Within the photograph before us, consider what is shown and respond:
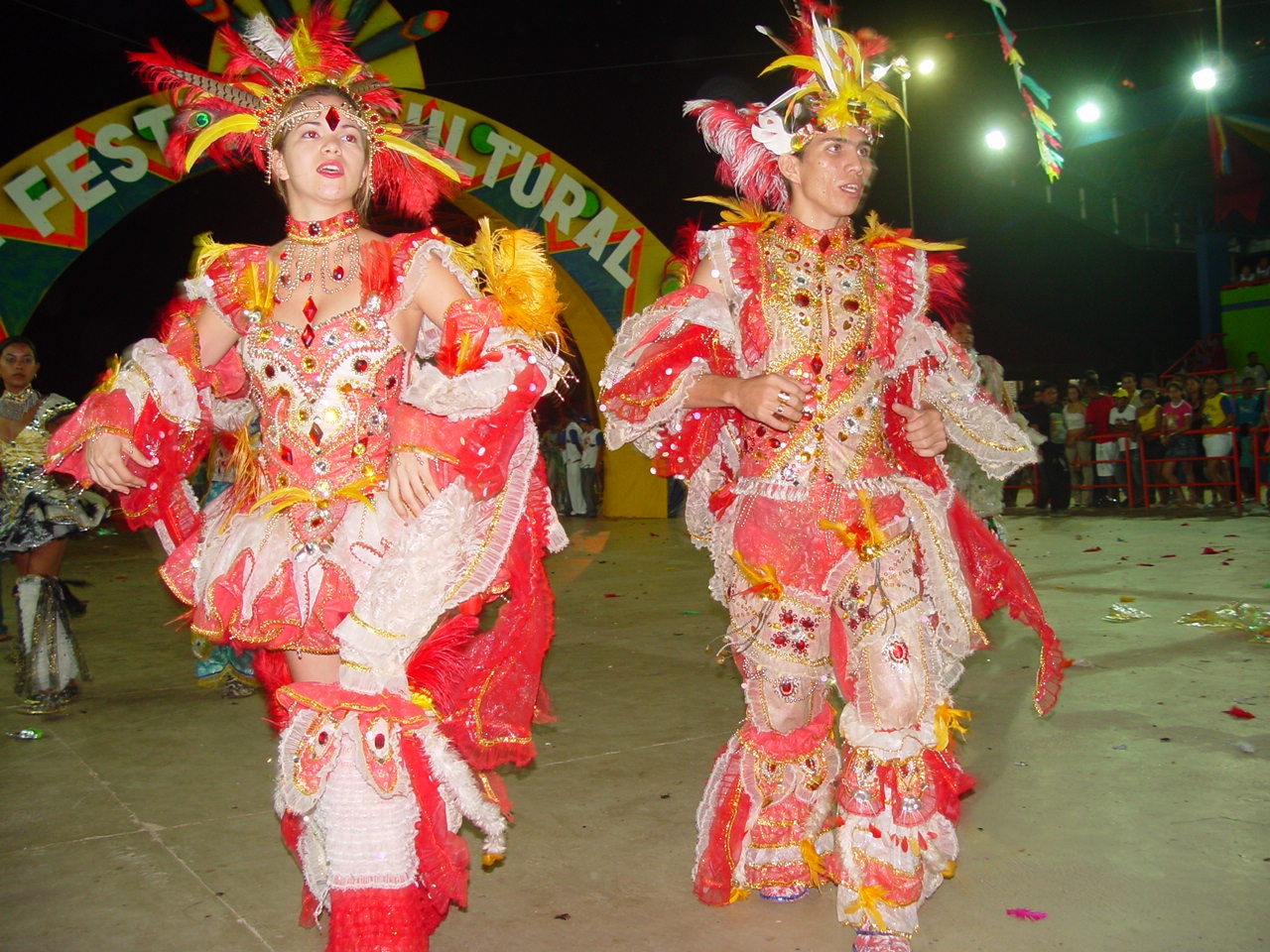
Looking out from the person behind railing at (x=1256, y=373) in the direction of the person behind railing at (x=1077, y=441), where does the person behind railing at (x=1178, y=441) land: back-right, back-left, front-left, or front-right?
front-left

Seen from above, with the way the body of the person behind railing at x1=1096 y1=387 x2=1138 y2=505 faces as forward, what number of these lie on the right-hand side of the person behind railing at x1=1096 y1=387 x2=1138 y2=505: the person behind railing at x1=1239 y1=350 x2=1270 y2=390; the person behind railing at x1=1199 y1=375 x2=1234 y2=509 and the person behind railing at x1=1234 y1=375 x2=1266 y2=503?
0

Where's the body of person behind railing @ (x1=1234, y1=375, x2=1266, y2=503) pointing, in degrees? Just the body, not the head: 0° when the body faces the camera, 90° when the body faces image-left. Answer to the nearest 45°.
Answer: approximately 0°

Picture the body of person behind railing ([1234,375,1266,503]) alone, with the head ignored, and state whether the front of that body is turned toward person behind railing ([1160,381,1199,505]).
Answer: no

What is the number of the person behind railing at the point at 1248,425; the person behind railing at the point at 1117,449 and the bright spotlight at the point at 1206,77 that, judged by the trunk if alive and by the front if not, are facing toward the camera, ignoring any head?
3

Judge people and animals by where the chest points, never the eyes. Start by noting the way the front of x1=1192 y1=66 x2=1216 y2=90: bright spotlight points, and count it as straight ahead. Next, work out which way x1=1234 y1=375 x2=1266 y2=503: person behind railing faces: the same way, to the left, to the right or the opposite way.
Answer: the same way

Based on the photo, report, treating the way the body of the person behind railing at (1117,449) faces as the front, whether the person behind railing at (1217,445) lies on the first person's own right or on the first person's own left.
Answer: on the first person's own left

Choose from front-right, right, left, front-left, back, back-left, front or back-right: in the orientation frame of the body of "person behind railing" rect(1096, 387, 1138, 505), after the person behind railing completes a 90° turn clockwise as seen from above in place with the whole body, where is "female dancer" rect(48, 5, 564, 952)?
left

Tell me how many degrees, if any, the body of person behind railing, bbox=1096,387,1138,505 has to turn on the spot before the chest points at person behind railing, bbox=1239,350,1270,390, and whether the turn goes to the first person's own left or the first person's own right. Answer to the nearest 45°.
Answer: approximately 135° to the first person's own left

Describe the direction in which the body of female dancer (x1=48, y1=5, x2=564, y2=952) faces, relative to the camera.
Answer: toward the camera
